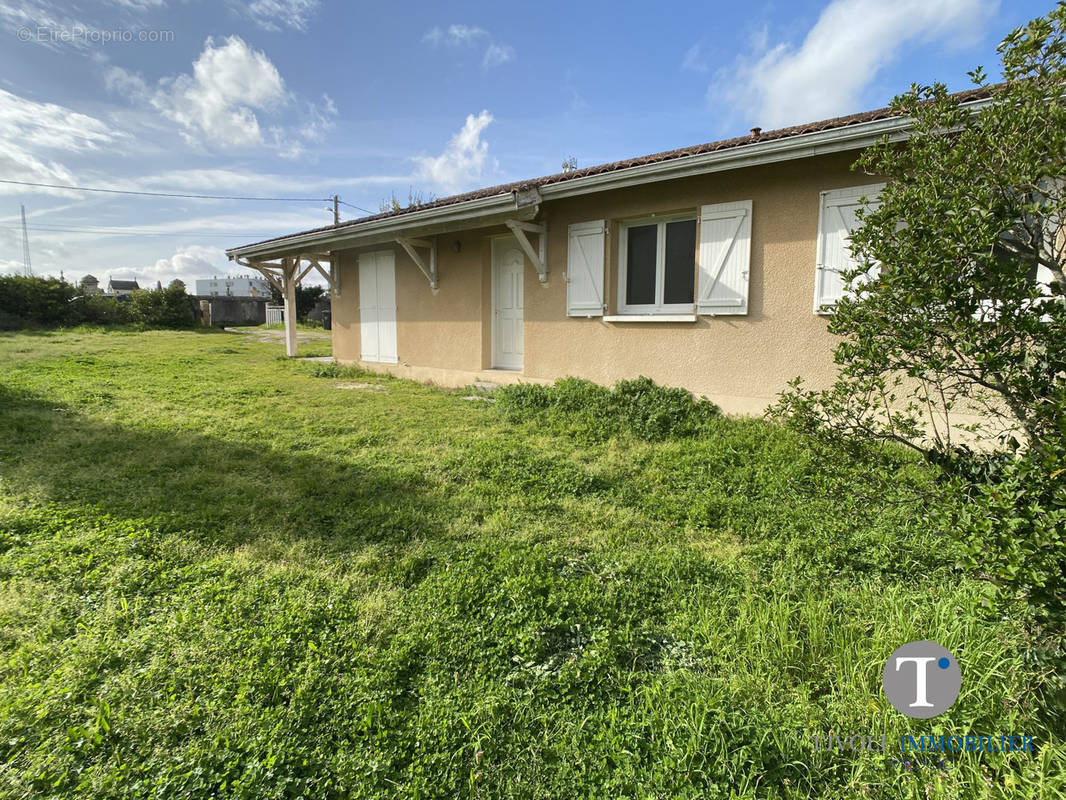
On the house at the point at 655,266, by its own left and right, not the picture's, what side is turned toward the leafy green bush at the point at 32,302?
right

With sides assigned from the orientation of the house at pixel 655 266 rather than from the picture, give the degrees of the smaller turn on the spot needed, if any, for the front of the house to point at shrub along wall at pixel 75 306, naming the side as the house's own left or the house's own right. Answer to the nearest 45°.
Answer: approximately 90° to the house's own right

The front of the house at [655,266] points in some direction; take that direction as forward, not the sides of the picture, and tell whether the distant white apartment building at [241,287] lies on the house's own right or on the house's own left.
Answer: on the house's own right

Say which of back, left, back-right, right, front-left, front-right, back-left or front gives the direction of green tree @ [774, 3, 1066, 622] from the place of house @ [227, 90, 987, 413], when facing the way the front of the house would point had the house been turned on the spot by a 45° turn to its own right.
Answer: left

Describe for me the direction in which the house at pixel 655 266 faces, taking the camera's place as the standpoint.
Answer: facing the viewer and to the left of the viewer

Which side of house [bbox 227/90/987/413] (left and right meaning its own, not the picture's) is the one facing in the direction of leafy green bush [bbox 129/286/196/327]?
right

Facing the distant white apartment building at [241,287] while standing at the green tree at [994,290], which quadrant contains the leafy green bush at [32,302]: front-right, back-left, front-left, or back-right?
front-left
